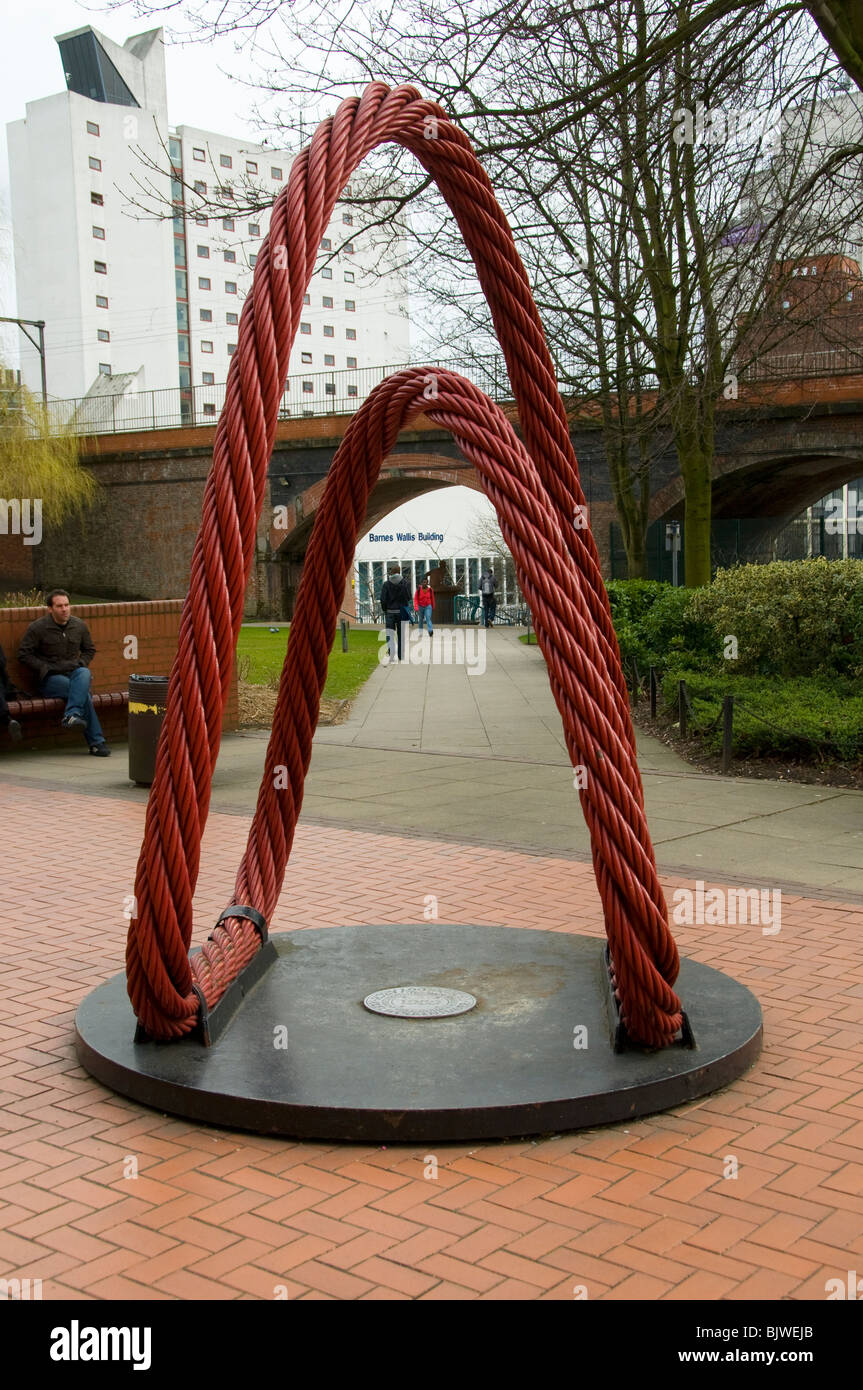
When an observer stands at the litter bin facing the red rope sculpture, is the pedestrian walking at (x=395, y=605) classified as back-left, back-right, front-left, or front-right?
back-left

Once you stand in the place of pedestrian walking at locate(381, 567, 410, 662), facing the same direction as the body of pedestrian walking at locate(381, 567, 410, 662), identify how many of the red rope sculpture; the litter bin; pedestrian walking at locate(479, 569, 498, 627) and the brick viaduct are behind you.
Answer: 2

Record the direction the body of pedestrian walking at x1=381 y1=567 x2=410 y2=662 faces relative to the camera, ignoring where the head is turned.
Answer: away from the camera

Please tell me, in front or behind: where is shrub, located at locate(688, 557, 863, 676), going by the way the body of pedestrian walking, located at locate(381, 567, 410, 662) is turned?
behind

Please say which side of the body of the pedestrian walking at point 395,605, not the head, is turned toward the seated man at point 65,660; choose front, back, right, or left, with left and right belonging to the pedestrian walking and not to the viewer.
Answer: back

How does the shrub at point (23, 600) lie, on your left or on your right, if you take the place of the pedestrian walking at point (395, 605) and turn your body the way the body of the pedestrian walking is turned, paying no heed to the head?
on your left

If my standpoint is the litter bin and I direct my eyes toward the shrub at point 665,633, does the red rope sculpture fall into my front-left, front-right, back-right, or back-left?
back-right

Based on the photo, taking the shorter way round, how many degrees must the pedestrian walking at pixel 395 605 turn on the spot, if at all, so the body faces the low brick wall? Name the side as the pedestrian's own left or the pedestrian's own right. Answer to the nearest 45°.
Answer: approximately 180°

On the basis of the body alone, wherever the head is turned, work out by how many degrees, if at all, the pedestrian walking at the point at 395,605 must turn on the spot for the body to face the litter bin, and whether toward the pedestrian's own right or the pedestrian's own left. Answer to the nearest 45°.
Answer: approximately 180°
